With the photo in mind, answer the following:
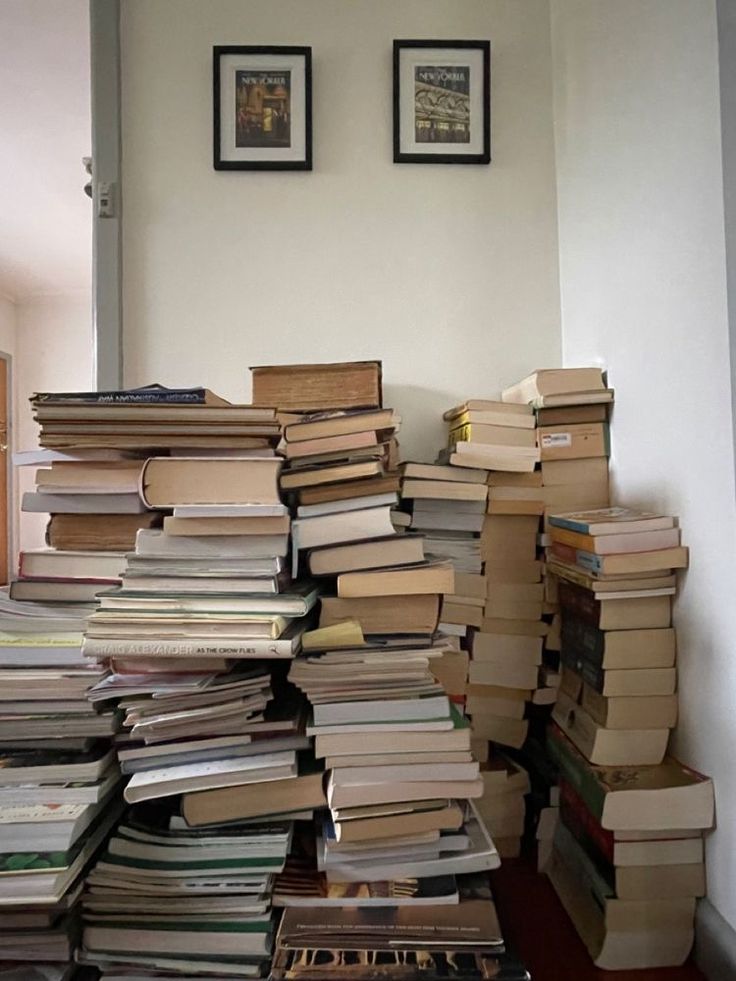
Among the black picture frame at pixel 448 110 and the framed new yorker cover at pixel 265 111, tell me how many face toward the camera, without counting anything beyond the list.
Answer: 2

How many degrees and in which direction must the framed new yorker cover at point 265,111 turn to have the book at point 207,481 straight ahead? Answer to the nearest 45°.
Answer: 0° — it already faces it

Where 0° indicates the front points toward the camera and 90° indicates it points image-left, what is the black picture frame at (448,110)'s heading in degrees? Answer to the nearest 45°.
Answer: approximately 0°
